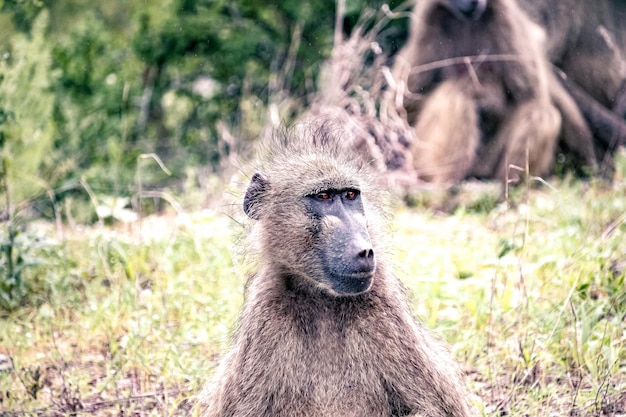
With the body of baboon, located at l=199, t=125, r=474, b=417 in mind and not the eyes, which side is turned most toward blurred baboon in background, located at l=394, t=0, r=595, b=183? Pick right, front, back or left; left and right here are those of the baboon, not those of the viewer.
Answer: back

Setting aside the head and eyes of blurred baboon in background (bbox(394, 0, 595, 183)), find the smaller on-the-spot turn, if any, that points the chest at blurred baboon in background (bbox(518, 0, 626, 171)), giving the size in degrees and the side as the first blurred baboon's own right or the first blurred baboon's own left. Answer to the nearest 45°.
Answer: approximately 135° to the first blurred baboon's own left

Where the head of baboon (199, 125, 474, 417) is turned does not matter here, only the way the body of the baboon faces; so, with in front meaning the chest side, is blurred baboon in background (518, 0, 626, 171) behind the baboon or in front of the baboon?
behind

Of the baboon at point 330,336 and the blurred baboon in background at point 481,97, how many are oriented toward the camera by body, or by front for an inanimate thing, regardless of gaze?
2

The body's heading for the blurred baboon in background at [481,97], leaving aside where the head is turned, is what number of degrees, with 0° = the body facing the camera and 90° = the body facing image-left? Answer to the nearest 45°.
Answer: approximately 0°

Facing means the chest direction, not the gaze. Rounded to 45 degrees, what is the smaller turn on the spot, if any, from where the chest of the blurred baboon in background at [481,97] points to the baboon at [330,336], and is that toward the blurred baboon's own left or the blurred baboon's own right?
0° — it already faces it

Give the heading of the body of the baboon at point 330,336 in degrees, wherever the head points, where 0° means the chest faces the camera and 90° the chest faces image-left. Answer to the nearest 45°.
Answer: approximately 0°

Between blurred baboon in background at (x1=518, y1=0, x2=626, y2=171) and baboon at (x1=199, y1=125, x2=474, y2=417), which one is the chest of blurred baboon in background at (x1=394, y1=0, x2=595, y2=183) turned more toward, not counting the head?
the baboon
